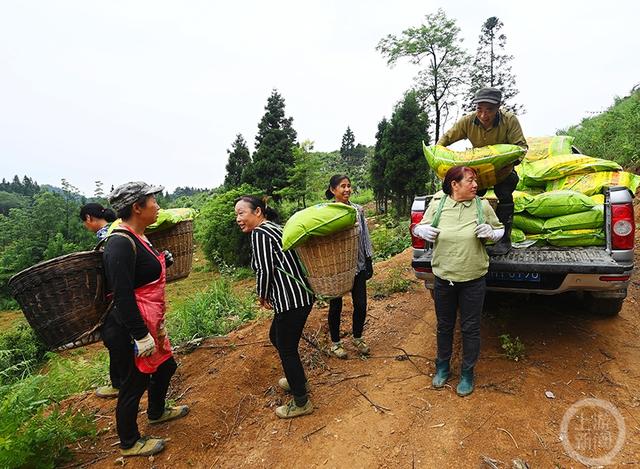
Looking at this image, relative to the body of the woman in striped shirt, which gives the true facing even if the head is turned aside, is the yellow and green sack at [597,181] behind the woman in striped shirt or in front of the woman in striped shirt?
behind

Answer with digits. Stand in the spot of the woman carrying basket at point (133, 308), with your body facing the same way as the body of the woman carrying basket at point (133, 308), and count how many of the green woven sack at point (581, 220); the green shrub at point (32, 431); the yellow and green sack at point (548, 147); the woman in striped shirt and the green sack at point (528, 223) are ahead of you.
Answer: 4

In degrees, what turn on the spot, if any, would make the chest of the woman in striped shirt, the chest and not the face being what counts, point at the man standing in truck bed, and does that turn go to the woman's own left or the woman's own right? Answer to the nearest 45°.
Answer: approximately 180°

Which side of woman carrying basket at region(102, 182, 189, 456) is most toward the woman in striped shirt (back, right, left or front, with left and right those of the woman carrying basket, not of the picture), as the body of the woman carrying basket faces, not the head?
front

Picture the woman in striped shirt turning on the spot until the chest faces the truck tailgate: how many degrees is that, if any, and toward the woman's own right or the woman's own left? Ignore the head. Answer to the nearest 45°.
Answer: approximately 180°

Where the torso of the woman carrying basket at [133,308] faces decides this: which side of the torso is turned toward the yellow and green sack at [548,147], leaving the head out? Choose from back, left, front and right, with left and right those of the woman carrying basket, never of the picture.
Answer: front

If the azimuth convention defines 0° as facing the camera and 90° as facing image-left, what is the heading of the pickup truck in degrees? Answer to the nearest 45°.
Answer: approximately 180°

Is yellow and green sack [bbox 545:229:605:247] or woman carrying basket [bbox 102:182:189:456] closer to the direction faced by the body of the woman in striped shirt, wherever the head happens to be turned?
the woman carrying basket

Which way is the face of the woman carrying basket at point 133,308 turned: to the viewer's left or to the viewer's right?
to the viewer's right

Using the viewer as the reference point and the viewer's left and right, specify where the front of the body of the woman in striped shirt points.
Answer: facing to the left of the viewer

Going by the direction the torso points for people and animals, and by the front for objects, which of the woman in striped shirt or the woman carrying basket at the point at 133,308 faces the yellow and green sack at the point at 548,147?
the woman carrying basket

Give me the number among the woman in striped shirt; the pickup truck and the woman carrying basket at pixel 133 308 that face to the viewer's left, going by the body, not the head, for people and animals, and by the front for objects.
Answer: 1

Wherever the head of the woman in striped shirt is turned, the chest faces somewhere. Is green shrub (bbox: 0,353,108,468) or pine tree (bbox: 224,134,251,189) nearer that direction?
the green shrub

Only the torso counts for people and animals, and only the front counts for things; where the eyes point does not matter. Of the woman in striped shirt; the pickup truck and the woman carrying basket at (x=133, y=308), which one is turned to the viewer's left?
the woman in striped shirt

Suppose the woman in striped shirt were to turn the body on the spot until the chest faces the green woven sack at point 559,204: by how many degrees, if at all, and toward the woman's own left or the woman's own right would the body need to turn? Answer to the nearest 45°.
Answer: approximately 180°

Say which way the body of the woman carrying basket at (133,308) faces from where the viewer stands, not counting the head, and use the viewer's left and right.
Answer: facing to the right of the viewer

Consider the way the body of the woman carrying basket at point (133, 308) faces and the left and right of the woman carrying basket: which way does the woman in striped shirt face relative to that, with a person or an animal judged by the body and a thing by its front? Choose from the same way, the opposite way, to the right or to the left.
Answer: the opposite way
